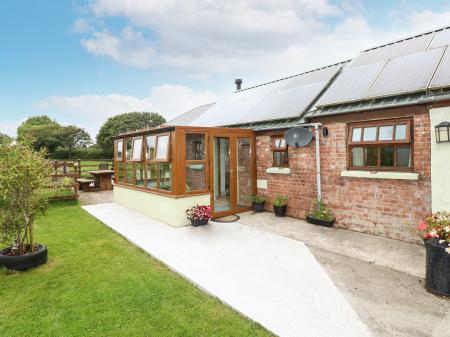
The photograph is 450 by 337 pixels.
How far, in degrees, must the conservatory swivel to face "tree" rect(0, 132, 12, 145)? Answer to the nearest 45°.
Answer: approximately 90° to its right

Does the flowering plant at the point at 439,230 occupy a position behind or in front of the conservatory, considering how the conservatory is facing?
in front

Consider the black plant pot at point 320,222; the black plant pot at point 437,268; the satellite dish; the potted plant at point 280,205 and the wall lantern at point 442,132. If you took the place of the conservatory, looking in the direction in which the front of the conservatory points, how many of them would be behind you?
0

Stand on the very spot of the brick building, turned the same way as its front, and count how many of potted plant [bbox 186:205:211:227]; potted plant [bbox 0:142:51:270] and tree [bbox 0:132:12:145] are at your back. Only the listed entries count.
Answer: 0

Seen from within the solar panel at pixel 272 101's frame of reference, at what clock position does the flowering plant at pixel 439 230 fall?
The flowering plant is roughly at 10 o'clock from the solar panel.

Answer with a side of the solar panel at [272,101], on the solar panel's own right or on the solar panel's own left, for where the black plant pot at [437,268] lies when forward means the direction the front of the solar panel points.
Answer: on the solar panel's own left

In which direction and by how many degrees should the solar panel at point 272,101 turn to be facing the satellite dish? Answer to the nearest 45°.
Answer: approximately 45° to its left

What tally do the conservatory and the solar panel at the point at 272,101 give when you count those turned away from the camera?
0

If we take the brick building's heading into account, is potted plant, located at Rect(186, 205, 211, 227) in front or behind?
in front

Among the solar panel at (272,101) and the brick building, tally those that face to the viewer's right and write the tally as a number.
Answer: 0

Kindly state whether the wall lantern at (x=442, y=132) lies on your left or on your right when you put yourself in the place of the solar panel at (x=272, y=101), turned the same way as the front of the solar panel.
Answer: on your left

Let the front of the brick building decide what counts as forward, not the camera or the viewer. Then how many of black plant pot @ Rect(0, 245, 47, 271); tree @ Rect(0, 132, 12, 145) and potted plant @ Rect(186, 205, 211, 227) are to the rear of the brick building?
0

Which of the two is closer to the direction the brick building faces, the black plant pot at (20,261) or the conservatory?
the black plant pot

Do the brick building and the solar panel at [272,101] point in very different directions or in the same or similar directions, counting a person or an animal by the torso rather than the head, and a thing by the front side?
same or similar directions

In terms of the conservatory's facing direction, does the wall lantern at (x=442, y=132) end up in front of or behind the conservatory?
in front
